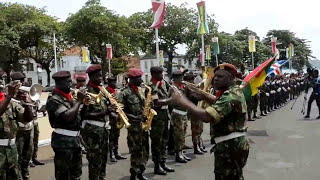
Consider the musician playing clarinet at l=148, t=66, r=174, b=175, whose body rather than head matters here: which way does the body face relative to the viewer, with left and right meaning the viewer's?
facing the viewer and to the right of the viewer

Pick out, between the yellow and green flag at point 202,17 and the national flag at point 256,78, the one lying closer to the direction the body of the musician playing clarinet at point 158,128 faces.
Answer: the national flag

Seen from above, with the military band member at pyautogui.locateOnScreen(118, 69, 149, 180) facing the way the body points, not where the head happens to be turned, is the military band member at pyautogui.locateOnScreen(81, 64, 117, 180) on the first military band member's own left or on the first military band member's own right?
on the first military band member's own right

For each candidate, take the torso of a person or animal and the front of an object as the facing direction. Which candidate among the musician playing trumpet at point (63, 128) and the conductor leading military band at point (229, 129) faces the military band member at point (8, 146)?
the conductor leading military band at point (229, 129)

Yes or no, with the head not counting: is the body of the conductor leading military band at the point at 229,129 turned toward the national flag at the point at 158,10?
no

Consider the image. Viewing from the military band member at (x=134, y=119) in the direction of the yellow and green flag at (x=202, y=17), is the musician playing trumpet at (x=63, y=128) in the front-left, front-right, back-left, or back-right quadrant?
back-left

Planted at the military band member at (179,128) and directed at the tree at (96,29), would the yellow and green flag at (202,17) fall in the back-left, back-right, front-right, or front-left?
front-right

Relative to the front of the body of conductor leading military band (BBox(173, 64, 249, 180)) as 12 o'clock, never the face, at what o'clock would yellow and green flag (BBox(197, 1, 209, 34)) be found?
The yellow and green flag is roughly at 3 o'clock from the conductor leading military band.

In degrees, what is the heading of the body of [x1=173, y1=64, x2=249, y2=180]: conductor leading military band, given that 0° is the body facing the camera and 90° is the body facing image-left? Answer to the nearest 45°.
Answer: approximately 90°

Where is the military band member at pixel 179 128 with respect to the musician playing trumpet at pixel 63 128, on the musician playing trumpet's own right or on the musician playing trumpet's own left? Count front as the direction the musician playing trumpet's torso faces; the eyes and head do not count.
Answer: on the musician playing trumpet's own left

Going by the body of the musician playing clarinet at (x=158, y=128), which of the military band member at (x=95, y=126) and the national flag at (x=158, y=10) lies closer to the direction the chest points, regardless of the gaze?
the military band member

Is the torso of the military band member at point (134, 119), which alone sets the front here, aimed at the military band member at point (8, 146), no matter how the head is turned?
no

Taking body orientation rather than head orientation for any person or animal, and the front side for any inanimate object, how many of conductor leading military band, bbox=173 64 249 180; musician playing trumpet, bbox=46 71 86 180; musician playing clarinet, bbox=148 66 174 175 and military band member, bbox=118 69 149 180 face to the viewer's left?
1

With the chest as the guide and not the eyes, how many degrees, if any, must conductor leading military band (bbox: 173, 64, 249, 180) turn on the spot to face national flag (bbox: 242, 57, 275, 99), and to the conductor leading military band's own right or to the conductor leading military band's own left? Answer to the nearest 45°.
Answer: approximately 90° to the conductor leading military band's own right

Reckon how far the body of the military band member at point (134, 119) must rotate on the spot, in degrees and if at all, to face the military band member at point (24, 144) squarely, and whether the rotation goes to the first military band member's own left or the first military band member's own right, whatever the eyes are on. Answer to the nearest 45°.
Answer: approximately 135° to the first military band member's own right

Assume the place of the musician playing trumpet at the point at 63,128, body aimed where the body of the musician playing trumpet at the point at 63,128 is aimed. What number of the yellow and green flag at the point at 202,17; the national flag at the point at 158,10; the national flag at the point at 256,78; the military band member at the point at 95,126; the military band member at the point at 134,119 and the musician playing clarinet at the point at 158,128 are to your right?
0

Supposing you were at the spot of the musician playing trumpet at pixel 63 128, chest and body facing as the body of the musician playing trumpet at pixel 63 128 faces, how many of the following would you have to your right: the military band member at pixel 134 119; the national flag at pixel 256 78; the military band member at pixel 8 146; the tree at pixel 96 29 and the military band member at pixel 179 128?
1

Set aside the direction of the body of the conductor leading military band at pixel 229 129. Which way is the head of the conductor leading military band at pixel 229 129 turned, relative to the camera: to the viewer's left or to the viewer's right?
to the viewer's left

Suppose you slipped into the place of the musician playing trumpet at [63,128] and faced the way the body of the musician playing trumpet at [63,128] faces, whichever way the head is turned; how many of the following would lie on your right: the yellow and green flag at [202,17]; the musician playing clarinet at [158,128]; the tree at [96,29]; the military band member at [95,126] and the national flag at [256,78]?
0

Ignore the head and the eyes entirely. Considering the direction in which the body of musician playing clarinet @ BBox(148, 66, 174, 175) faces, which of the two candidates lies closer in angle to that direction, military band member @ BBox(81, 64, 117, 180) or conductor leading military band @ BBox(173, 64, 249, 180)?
the conductor leading military band
